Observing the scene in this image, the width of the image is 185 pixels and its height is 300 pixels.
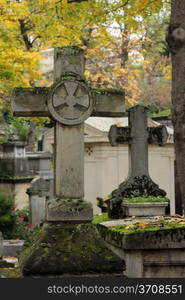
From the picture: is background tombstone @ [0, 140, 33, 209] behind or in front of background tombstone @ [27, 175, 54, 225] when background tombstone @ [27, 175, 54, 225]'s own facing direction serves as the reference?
behind

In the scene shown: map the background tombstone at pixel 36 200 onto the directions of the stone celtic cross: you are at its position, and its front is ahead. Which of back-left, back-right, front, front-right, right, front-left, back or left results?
back

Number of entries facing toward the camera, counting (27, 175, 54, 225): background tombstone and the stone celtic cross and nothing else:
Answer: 2

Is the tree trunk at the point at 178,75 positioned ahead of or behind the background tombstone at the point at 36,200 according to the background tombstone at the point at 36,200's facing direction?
ahead

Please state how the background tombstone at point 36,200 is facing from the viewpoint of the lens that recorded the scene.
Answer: facing the viewer

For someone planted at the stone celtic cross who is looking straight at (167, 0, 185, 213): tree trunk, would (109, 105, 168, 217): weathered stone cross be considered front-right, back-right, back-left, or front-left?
front-left

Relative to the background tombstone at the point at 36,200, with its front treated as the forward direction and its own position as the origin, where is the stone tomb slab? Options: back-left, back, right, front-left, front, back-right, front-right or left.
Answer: front

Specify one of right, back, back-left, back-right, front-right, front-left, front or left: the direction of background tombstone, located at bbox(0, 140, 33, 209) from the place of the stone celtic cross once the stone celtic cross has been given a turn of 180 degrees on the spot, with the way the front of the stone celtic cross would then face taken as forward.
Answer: front

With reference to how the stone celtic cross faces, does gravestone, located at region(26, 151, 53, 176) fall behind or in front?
behind

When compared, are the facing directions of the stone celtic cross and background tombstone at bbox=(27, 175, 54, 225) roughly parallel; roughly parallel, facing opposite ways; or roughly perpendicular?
roughly parallel

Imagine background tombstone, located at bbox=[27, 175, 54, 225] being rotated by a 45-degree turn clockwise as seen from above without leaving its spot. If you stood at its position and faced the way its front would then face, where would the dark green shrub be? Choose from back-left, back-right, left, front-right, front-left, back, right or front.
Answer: front

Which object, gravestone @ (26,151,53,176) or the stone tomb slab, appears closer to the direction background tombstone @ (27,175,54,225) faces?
the stone tomb slab

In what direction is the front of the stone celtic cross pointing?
toward the camera
